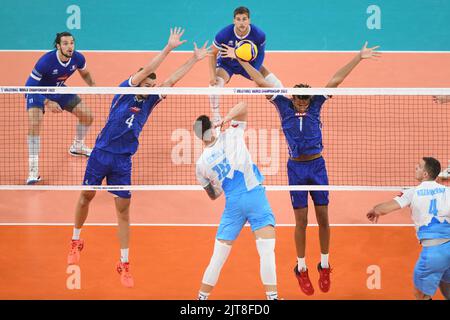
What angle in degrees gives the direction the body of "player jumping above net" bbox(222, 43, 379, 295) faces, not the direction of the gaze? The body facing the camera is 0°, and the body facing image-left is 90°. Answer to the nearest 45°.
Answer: approximately 0°

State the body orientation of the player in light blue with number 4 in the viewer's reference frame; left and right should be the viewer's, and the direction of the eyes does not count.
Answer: facing away from the viewer and to the left of the viewer

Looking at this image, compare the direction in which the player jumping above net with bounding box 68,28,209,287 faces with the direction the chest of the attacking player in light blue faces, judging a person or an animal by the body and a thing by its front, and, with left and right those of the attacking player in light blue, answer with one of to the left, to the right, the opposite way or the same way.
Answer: the opposite way

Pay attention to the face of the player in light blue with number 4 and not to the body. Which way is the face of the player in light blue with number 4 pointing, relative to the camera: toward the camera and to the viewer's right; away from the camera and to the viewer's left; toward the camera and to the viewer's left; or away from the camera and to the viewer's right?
away from the camera and to the viewer's left

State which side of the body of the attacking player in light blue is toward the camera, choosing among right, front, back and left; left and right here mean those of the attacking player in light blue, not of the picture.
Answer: back

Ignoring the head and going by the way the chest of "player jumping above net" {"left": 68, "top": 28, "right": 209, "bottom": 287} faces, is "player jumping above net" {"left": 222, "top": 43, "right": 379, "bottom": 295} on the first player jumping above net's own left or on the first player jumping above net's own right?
on the first player jumping above net's own left

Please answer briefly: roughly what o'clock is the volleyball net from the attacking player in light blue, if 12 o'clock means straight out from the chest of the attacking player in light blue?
The volleyball net is roughly at 12 o'clock from the attacking player in light blue.

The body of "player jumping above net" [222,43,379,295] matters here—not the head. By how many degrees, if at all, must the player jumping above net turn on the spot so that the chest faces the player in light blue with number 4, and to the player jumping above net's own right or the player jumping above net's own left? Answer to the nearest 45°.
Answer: approximately 45° to the player jumping above net's own left
